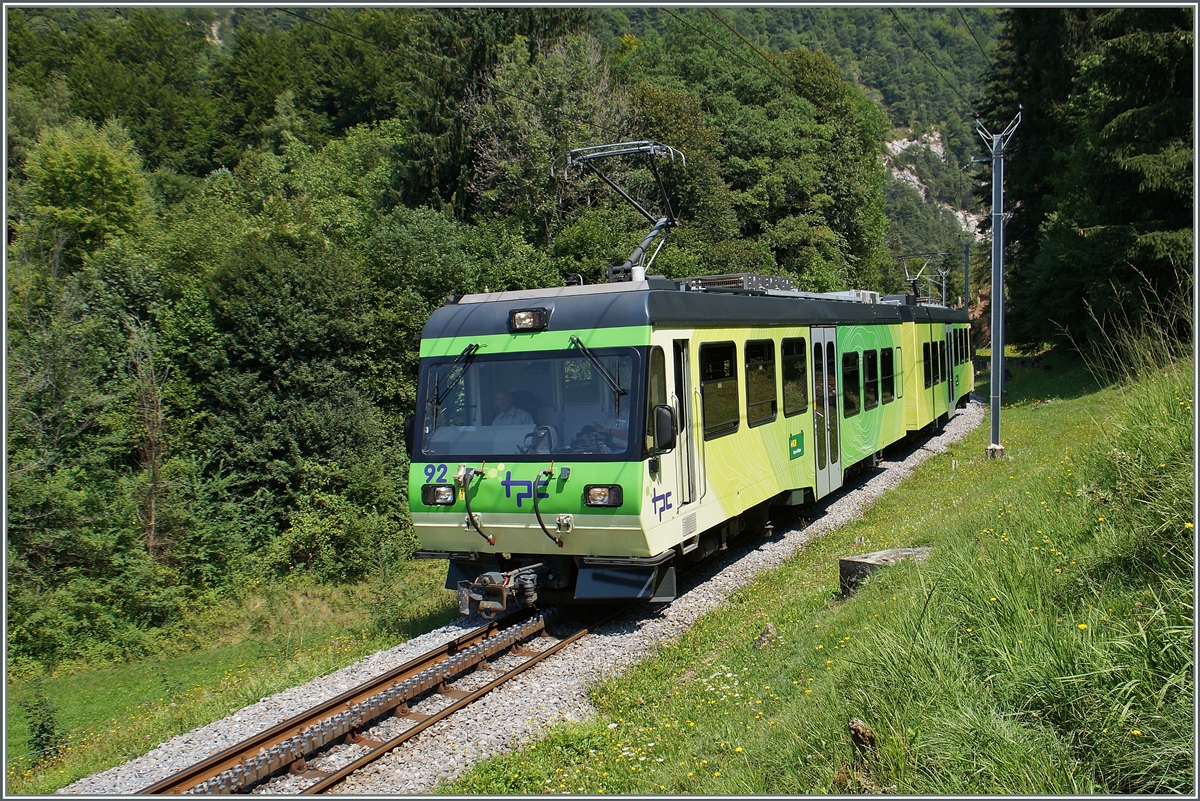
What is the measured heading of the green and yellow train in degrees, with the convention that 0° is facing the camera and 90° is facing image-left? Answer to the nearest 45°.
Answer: approximately 45°

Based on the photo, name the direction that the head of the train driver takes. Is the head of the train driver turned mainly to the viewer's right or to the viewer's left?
to the viewer's left
